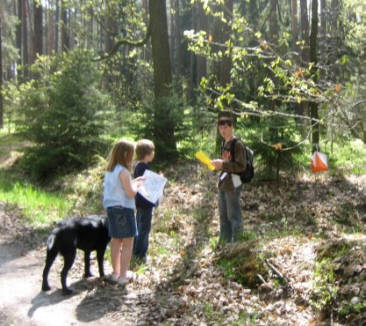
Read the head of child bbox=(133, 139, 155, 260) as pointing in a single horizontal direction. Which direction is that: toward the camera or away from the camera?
away from the camera

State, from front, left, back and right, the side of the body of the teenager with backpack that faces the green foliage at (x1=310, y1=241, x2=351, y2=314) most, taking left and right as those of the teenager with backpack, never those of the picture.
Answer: left

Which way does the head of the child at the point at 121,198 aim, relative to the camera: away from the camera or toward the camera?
away from the camera

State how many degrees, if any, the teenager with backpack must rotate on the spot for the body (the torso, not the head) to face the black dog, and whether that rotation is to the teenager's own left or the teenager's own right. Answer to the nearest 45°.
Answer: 0° — they already face it

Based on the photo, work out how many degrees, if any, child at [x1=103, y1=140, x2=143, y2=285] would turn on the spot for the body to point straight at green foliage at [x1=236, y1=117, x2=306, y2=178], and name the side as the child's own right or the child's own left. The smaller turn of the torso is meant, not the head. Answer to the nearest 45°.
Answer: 0° — they already face it

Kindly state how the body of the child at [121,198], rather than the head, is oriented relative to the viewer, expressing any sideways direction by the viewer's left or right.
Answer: facing away from the viewer and to the right of the viewer
